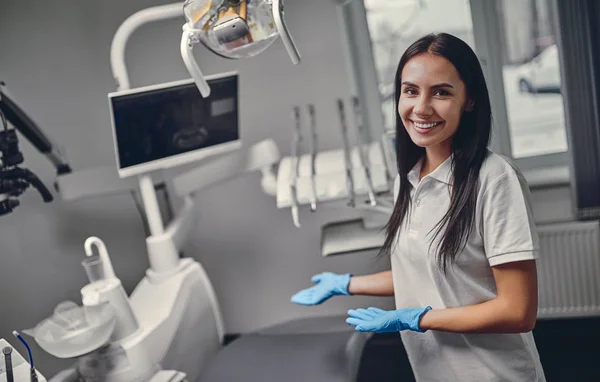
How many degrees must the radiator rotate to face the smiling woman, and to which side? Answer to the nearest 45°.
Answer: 0° — it already faces them

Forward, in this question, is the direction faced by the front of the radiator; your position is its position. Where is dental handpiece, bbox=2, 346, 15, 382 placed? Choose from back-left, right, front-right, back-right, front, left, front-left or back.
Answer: front-right

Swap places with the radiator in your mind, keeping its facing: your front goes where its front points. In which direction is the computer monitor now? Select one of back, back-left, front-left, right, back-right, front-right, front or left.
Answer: front-right

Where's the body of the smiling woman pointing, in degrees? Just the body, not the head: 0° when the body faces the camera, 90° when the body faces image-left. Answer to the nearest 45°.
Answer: approximately 45°

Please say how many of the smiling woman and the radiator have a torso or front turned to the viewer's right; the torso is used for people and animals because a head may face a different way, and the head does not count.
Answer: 0

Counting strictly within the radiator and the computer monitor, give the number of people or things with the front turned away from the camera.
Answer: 0

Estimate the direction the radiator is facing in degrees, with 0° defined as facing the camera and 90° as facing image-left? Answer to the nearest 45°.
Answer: approximately 0°

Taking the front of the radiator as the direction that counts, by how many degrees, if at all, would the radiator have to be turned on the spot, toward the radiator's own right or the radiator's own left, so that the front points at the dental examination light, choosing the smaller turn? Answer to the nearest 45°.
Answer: approximately 45° to the radiator's own right

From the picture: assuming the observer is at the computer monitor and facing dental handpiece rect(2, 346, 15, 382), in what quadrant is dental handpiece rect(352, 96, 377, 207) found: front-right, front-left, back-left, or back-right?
back-left
